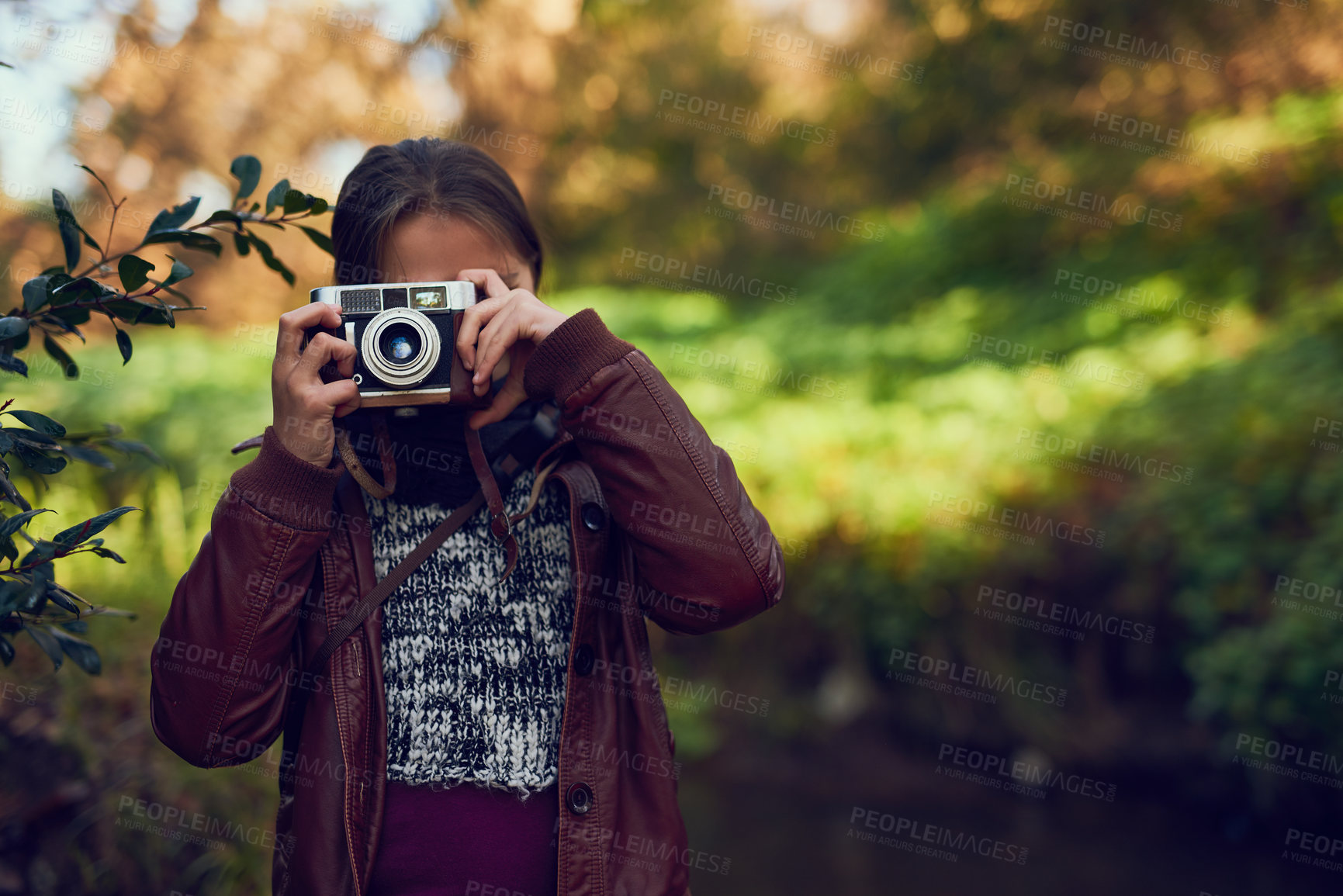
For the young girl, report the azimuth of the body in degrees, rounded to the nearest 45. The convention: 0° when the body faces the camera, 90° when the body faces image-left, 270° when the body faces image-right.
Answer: approximately 0°
